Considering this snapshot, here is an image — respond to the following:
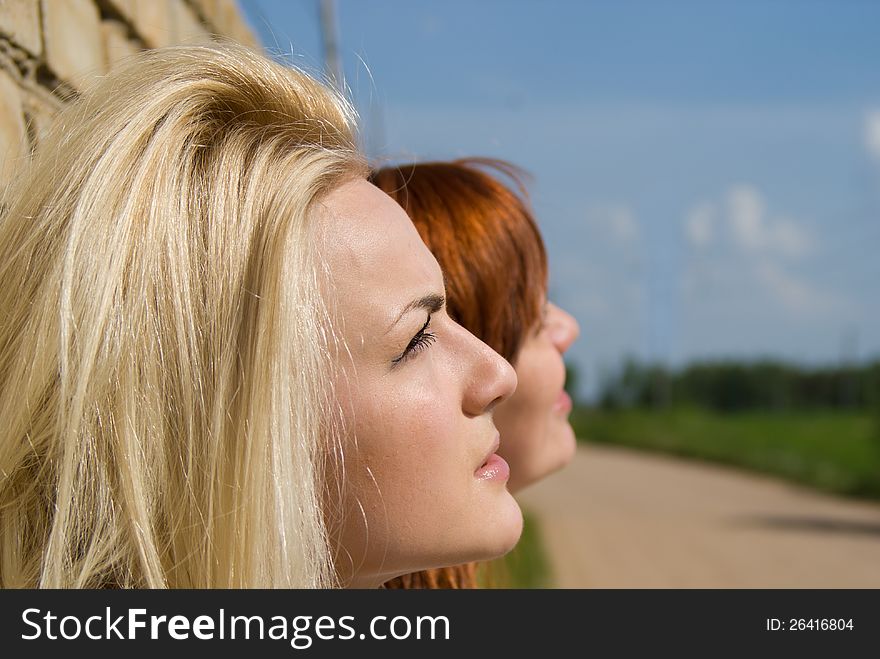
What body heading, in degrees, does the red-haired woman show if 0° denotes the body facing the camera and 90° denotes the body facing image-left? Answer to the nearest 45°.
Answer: approximately 270°

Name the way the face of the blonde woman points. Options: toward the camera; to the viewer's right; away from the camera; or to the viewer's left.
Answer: to the viewer's right

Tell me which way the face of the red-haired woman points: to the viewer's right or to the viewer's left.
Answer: to the viewer's right

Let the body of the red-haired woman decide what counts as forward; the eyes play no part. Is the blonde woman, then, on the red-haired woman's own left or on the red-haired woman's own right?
on the red-haired woman's own right

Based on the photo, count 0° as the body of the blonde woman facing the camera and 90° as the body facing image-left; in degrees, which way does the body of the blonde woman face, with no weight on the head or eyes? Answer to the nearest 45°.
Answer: approximately 270°

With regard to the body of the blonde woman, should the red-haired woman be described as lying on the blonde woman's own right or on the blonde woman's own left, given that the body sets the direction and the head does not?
on the blonde woman's own left

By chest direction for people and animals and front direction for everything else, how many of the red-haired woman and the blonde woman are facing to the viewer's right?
2
